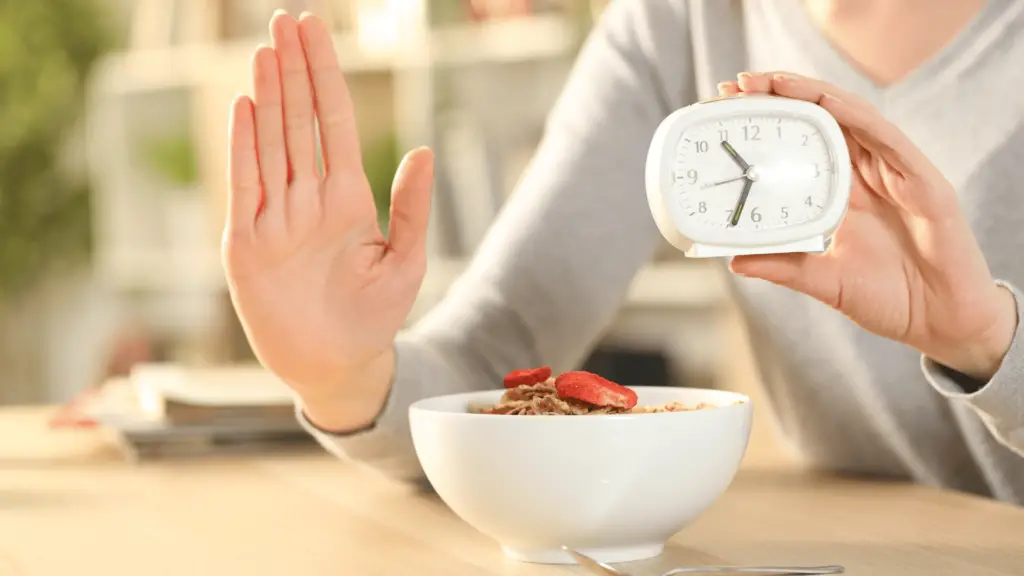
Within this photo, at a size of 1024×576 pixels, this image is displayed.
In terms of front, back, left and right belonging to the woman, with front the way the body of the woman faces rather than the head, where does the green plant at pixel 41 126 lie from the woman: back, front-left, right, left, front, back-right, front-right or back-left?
back-right

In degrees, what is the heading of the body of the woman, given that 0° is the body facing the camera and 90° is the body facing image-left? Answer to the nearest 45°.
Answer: approximately 0°

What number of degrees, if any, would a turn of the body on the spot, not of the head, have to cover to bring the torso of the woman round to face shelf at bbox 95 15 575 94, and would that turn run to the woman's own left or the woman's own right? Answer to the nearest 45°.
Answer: approximately 180°

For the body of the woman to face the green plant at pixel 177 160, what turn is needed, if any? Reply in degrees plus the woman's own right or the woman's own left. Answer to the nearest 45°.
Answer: approximately 135° to the woman's own right
